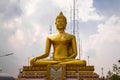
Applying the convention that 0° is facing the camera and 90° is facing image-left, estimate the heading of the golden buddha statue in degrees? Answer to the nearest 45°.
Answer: approximately 0°
